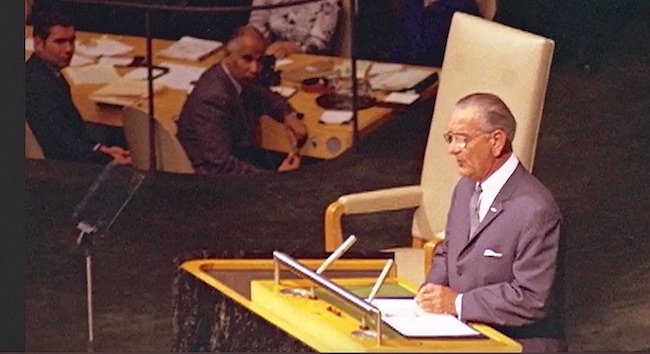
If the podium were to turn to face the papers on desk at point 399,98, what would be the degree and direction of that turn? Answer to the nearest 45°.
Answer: approximately 135° to its right

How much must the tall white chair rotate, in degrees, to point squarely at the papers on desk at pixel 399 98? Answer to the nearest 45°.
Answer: approximately 135° to its right

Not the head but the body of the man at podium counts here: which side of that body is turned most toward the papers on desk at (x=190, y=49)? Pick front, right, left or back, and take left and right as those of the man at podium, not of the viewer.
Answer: right

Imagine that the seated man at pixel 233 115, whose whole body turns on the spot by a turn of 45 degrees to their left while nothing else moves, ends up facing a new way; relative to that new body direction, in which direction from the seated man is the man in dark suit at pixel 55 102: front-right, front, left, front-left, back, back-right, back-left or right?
back

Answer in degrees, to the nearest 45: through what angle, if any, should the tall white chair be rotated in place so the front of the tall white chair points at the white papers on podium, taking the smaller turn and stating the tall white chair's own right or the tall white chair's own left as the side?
approximately 45° to the tall white chair's own left

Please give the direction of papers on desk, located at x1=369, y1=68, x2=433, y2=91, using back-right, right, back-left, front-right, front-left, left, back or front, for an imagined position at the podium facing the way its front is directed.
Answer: back-right

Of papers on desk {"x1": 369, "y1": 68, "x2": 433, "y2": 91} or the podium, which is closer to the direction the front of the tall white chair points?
the podium

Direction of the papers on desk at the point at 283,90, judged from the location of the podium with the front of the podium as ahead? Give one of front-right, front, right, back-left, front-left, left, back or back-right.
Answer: back-right
